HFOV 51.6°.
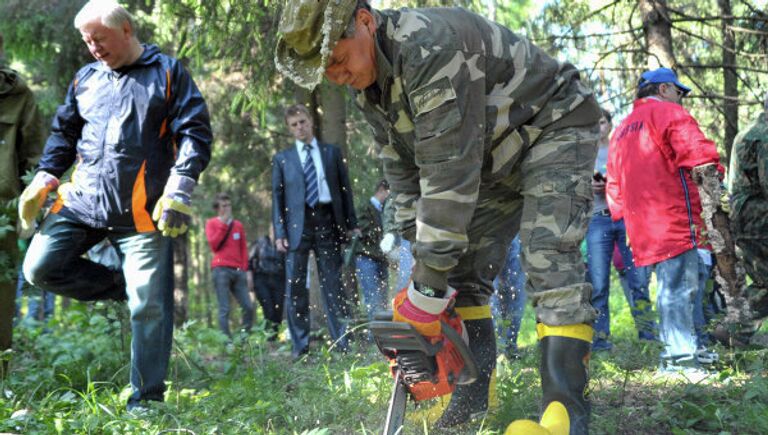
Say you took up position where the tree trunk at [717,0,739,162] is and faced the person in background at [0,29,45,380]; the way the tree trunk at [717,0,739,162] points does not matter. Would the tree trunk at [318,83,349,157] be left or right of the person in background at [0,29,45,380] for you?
right

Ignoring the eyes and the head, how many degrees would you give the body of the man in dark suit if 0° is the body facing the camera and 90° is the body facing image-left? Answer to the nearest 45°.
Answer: approximately 0°

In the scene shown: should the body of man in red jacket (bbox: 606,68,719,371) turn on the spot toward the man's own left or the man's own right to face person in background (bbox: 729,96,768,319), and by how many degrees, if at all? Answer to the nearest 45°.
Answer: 0° — they already face them

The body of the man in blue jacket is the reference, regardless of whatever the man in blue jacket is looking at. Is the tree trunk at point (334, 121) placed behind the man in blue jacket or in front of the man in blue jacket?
behind

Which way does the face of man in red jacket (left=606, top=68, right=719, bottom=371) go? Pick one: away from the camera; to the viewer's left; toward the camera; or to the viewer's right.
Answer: to the viewer's right

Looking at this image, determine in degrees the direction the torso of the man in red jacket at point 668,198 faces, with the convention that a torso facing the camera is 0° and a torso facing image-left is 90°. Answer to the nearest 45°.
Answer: approximately 225°

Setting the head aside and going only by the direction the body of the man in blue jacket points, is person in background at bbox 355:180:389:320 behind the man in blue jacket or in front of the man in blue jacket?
behind

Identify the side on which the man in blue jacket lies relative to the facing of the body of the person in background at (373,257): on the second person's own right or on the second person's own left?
on the second person's own right
